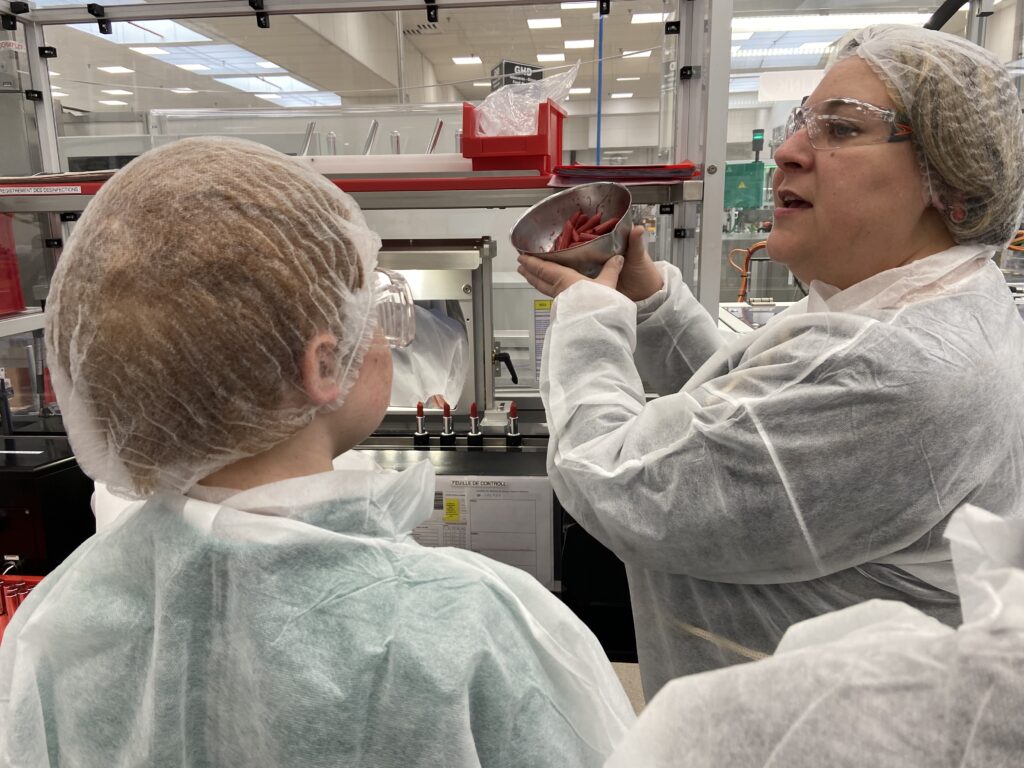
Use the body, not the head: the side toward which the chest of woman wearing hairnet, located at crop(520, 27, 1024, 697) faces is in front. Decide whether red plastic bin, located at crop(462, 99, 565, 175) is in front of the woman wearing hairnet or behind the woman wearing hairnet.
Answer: in front

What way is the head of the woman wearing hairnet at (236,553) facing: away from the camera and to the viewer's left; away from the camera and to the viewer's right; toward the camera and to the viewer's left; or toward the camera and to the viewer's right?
away from the camera and to the viewer's right

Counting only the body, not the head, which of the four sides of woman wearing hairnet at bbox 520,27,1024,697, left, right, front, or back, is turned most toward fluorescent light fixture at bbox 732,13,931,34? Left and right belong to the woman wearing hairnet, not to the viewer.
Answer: right

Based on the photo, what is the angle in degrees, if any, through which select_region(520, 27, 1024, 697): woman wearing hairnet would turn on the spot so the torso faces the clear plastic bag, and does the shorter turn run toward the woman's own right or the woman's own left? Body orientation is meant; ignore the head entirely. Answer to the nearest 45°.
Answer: approximately 45° to the woman's own right

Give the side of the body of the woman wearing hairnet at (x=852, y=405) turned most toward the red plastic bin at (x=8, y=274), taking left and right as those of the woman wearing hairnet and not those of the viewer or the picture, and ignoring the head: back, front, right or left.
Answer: front

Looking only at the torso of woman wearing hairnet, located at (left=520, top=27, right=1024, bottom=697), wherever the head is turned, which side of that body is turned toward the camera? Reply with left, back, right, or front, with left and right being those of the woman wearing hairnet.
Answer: left

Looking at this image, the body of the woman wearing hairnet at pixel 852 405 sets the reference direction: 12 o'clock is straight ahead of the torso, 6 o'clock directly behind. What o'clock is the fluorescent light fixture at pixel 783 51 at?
The fluorescent light fixture is roughly at 3 o'clock from the woman wearing hairnet.

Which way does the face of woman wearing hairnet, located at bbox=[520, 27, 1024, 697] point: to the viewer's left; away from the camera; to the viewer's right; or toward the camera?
to the viewer's left
